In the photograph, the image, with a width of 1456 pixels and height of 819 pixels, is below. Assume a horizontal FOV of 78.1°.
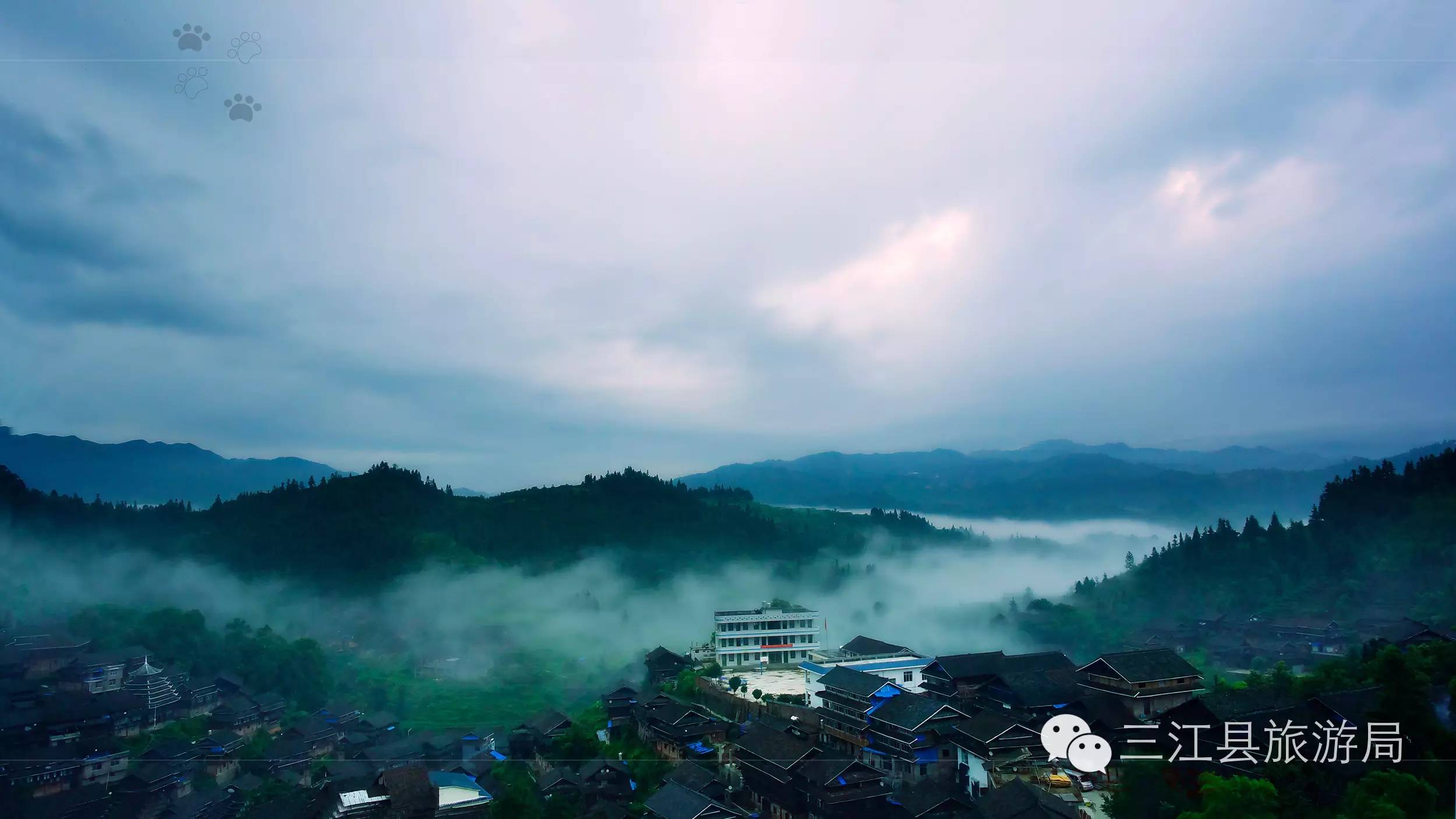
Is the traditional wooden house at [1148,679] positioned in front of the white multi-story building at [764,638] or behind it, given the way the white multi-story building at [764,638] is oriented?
in front

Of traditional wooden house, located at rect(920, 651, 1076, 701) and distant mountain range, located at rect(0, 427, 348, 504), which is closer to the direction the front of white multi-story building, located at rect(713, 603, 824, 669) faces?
the traditional wooden house

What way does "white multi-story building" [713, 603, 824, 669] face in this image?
toward the camera

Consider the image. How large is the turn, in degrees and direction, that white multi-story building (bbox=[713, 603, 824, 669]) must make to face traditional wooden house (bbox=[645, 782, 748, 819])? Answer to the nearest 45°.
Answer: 0° — it already faces it

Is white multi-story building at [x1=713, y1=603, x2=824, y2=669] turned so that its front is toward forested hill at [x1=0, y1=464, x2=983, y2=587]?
no

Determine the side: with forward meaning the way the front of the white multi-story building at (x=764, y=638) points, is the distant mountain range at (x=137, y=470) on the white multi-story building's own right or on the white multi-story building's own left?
on the white multi-story building's own right

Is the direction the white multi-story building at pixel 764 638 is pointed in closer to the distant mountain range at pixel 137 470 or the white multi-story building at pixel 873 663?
the white multi-story building

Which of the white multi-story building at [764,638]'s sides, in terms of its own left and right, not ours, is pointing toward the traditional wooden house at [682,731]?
front

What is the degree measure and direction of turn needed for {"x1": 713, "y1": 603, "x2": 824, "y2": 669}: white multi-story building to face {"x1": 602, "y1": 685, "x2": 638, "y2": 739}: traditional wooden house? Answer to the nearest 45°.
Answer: approximately 45° to its right

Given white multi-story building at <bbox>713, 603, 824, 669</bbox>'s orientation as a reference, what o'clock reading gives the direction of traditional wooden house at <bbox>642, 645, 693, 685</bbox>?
The traditional wooden house is roughly at 2 o'clock from the white multi-story building.

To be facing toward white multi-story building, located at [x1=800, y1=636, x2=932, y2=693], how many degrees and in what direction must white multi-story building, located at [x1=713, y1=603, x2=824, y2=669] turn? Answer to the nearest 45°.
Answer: approximately 45° to its left

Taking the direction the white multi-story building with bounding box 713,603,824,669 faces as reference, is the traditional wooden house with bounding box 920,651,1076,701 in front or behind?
in front

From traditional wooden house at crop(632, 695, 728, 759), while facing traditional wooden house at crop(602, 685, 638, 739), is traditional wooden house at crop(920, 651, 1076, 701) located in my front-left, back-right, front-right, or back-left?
back-right
